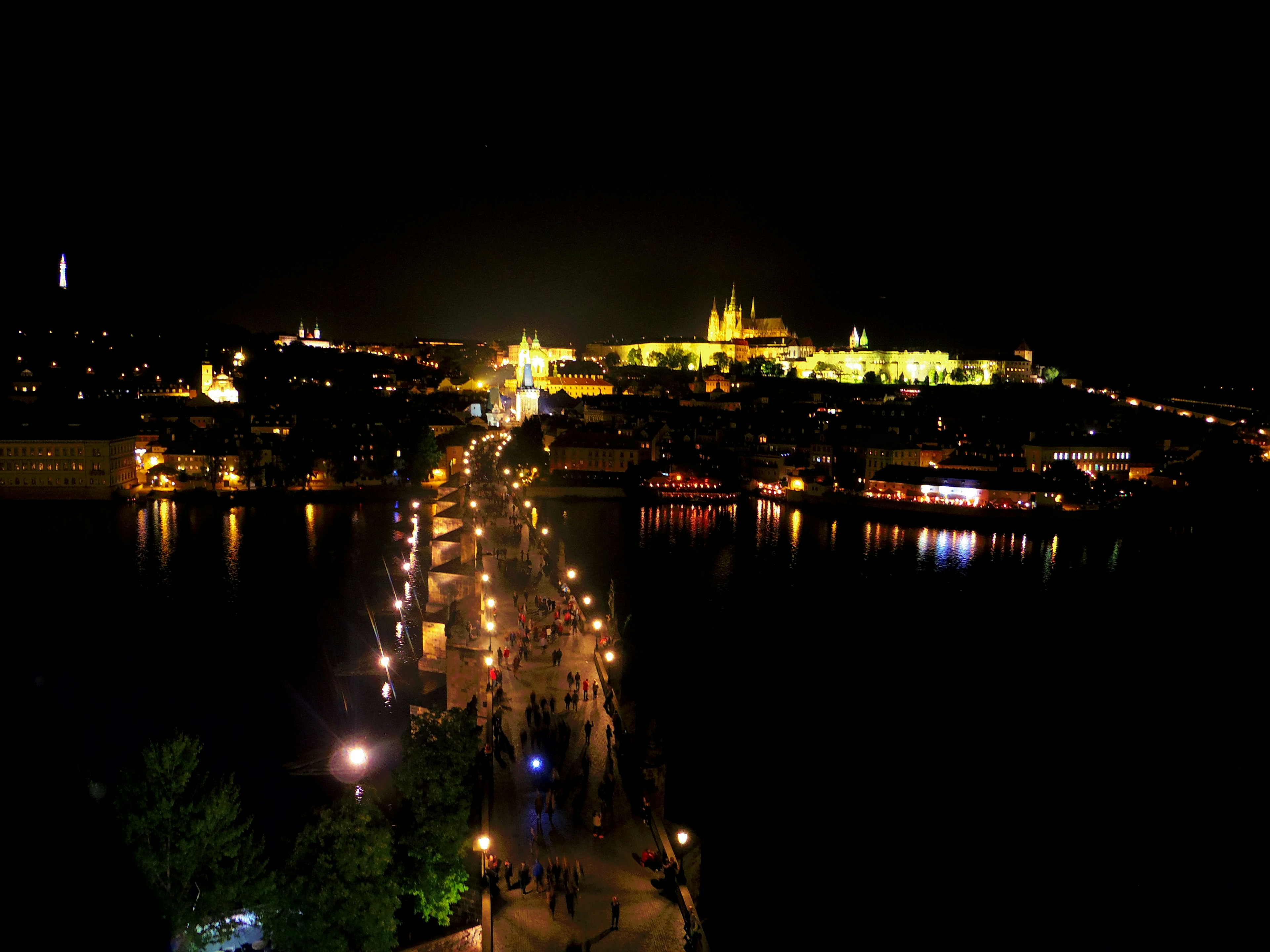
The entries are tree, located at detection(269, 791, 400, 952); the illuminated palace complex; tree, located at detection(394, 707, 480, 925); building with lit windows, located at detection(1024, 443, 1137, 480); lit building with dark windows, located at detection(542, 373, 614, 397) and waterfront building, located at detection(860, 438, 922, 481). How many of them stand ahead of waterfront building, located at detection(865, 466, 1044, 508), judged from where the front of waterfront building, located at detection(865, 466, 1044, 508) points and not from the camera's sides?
2

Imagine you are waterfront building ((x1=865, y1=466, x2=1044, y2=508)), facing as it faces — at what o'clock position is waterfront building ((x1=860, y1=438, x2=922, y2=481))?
waterfront building ((x1=860, y1=438, x2=922, y2=481)) is roughly at 5 o'clock from waterfront building ((x1=865, y1=466, x2=1044, y2=508)).

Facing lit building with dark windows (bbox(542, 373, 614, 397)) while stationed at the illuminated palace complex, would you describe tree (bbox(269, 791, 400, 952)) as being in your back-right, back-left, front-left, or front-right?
front-left

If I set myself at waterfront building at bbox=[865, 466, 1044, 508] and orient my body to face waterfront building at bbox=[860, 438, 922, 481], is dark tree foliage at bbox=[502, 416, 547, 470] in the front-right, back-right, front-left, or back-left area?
front-left

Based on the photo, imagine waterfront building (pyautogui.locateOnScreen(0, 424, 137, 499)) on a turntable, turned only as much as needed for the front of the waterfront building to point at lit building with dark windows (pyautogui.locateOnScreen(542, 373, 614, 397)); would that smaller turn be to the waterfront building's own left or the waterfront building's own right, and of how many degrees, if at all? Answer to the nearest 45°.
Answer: approximately 135° to the waterfront building's own left

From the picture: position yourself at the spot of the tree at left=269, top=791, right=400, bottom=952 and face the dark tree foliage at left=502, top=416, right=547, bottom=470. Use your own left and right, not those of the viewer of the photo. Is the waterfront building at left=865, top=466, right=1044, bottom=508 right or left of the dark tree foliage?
right

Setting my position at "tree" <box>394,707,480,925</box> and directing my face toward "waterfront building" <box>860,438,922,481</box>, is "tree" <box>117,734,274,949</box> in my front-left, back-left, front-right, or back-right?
back-left

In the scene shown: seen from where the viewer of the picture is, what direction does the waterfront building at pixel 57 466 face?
facing the viewer

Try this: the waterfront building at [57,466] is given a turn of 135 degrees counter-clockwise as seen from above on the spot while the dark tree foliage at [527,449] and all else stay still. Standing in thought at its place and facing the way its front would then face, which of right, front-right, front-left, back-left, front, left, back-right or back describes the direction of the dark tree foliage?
front-right

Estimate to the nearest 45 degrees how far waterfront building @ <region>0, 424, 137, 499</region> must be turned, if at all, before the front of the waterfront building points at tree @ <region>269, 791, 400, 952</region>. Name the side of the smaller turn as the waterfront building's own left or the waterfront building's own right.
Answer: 0° — it already faces it

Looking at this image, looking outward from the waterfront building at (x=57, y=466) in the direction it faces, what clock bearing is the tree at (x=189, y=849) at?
The tree is roughly at 12 o'clock from the waterfront building.

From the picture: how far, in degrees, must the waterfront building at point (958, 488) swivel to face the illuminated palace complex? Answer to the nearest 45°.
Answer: approximately 180°

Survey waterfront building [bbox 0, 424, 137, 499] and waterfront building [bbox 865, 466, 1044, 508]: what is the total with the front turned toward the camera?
2

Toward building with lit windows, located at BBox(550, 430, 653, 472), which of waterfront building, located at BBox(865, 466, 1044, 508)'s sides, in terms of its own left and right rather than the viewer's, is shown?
right

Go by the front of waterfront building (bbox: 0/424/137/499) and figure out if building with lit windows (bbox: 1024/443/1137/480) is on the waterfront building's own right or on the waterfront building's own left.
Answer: on the waterfront building's own left

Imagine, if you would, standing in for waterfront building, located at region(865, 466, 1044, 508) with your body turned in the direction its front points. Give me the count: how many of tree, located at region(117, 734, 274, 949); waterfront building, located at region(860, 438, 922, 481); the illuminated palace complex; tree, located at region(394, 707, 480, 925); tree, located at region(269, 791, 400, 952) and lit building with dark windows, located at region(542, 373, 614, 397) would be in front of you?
3

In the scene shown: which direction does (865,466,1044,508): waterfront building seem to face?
toward the camera

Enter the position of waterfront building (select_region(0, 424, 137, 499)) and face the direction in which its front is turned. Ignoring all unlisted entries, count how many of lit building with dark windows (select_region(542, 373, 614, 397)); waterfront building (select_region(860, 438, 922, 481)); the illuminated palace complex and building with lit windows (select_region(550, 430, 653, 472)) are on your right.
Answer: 0

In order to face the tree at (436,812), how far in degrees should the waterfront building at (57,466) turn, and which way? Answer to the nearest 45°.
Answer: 0° — it already faces it

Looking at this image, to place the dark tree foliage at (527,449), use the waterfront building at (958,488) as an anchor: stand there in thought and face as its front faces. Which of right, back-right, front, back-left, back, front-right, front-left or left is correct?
right

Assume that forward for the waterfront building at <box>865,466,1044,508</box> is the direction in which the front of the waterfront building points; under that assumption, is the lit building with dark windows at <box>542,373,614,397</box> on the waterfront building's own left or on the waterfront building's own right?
on the waterfront building's own right

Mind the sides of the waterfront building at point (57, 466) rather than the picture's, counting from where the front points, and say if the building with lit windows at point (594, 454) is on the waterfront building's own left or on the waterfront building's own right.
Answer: on the waterfront building's own left
